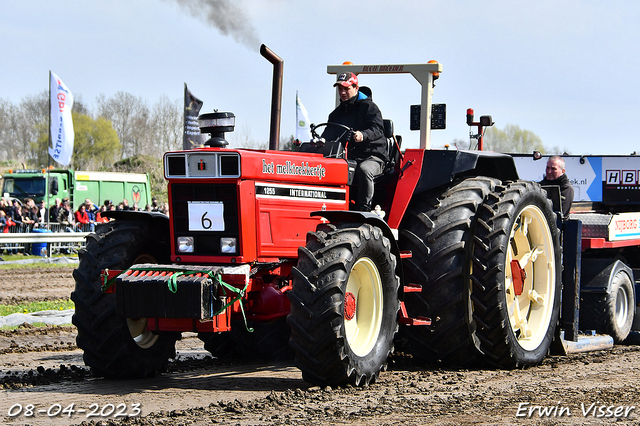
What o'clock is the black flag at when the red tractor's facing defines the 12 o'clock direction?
The black flag is roughly at 4 o'clock from the red tractor.

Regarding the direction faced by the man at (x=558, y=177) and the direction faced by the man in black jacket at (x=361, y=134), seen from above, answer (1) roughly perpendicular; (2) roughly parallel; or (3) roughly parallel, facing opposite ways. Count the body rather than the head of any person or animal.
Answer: roughly parallel

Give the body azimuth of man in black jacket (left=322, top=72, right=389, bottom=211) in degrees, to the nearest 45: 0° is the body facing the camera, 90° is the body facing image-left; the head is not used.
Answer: approximately 45°

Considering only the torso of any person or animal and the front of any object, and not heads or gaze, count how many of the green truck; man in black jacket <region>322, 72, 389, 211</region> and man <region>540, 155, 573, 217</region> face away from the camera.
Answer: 0

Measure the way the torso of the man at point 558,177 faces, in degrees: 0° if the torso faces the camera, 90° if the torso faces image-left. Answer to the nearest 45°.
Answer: approximately 45°

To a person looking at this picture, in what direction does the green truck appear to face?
facing the viewer and to the left of the viewer

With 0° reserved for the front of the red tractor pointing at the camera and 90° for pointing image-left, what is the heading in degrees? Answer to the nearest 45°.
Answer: approximately 45°

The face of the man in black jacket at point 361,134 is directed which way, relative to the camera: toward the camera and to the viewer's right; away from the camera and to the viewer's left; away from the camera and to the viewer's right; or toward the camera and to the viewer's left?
toward the camera and to the viewer's left

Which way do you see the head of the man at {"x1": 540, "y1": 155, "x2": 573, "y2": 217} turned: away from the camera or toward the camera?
toward the camera

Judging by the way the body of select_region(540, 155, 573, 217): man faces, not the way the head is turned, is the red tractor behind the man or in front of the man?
in front

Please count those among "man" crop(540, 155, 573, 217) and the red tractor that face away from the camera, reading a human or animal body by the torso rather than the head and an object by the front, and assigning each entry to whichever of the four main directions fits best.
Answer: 0

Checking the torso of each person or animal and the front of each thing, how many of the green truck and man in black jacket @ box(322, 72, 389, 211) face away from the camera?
0

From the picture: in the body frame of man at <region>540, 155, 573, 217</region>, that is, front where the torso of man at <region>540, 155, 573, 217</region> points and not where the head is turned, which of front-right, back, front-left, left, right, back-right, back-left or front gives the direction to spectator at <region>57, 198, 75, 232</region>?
right
